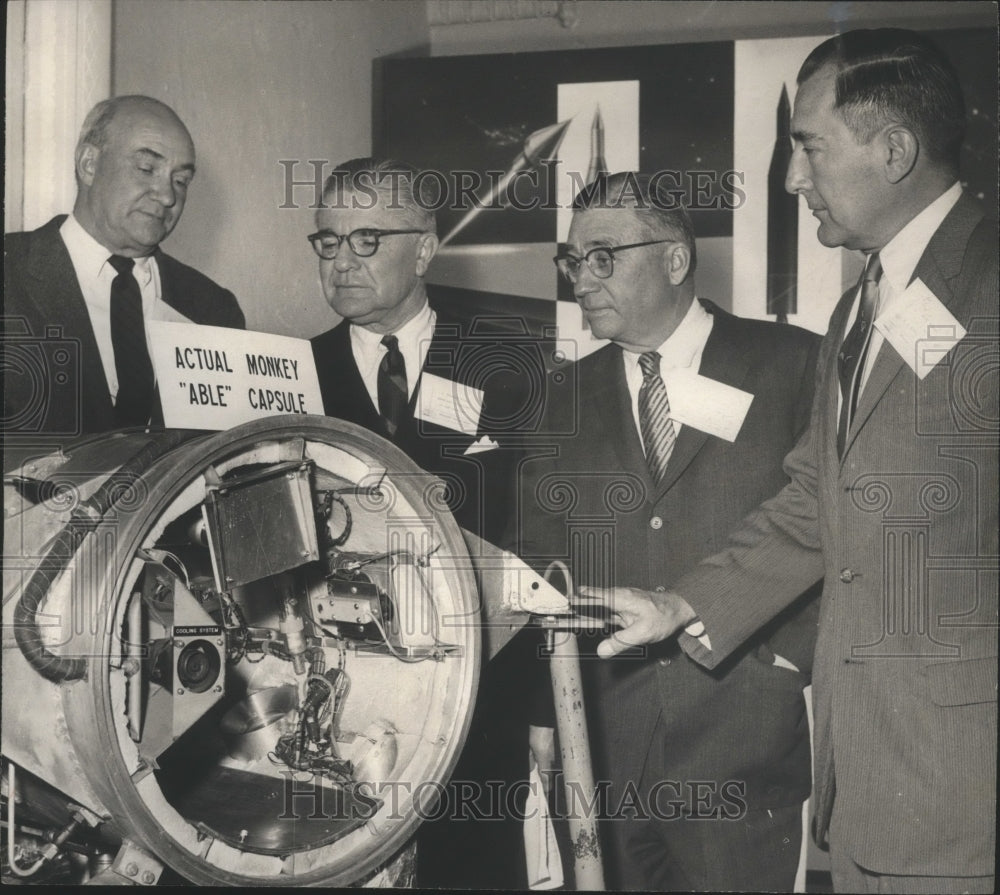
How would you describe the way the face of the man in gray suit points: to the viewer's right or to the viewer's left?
to the viewer's left

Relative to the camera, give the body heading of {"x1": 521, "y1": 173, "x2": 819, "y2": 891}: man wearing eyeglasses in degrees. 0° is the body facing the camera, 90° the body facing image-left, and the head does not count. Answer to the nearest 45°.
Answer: approximately 45°

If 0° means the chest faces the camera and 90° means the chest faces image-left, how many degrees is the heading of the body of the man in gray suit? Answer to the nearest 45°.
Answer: approximately 45°

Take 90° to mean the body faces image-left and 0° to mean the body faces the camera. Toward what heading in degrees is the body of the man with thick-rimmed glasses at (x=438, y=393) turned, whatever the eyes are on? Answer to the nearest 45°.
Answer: approximately 45°

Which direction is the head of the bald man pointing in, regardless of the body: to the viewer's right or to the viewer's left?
to the viewer's right

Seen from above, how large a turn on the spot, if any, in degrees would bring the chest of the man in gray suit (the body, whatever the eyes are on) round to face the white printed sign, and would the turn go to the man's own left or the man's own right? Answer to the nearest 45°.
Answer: approximately 45° to the man's own right

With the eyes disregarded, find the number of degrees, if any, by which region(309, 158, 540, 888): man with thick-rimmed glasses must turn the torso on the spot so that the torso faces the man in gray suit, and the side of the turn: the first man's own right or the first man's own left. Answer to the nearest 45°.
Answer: approximately 135° to the first man's own left
